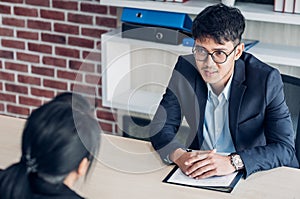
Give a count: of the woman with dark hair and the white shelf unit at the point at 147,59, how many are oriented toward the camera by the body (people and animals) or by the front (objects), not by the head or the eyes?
1

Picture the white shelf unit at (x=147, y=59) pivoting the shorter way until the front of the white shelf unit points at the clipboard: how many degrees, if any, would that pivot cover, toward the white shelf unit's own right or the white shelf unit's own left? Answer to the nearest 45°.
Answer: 0° — it already faces it

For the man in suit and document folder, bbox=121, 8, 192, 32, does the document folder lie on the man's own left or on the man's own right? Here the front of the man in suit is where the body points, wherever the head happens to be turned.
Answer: on the man's own right

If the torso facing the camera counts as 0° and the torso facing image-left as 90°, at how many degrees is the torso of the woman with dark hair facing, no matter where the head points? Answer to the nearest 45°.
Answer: approximately 225°

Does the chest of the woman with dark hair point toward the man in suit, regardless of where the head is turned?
yes

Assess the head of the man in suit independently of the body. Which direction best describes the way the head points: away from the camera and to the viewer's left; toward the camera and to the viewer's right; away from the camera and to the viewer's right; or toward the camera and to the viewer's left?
toward the camera and to the viewer's left

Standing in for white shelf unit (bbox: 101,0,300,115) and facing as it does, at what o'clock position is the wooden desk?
The wooden desk is roughly at 12 o'clock from the white shelf unit.

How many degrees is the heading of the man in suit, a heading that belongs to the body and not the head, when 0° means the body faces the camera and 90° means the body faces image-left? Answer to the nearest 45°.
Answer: approximately 45°

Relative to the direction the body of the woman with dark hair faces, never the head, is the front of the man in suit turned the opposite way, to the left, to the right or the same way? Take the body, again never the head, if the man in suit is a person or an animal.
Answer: the opposite way

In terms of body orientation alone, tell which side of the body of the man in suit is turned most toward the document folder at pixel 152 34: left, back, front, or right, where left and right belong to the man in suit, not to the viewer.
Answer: right

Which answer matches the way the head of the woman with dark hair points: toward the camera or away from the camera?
away from the camera

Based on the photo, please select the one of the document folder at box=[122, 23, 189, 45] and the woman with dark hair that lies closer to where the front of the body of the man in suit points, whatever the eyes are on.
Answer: the woman with dark hair
